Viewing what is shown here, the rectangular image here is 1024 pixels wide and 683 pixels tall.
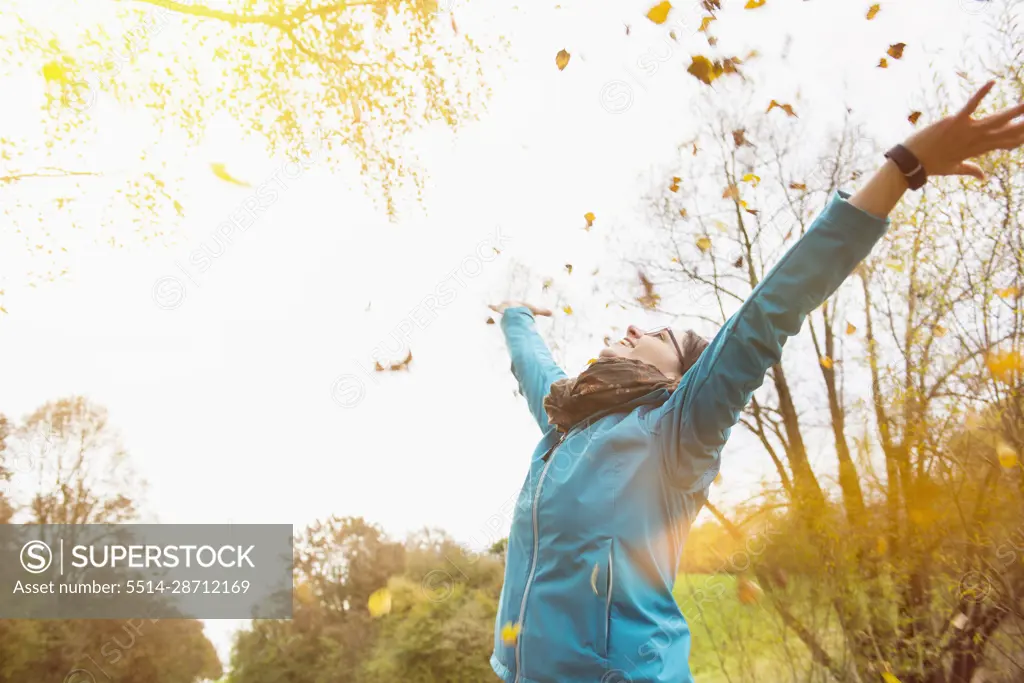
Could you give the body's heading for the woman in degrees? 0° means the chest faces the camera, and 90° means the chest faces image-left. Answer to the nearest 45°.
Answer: approximately 45°

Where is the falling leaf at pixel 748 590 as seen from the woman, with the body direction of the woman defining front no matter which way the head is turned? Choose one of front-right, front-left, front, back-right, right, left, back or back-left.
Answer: back-right
